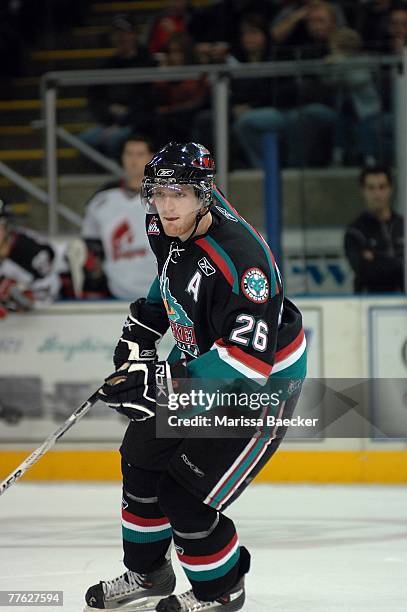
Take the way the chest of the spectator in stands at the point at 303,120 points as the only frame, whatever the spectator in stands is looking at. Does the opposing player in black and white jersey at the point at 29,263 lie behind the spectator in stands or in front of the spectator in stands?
in front

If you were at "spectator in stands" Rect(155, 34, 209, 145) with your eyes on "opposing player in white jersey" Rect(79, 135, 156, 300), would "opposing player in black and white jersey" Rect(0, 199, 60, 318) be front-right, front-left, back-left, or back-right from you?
front-right

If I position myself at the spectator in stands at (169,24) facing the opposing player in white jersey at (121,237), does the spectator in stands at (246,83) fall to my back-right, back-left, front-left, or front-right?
front-left

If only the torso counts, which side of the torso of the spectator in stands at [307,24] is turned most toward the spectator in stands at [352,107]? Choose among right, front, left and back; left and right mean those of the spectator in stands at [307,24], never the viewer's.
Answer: front

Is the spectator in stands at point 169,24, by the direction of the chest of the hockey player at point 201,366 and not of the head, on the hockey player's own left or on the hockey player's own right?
on the hockey player's own right

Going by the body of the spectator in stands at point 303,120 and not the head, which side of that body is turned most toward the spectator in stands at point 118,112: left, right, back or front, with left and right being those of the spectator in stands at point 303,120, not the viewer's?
right

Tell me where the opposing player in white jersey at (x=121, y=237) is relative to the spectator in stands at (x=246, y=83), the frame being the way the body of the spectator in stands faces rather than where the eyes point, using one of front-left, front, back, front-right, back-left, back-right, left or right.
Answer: front

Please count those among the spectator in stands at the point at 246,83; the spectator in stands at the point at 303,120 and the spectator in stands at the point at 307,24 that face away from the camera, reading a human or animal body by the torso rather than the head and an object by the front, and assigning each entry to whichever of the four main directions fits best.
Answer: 0

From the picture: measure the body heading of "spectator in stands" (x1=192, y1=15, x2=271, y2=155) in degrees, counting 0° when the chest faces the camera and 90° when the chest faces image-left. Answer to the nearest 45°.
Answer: approximately 45°

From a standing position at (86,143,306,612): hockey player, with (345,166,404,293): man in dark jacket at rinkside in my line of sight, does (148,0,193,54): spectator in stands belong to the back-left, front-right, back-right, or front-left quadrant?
front-left

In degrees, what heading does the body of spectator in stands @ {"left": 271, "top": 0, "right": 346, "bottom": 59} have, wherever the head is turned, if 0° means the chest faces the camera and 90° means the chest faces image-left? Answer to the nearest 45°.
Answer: approximately 0°
